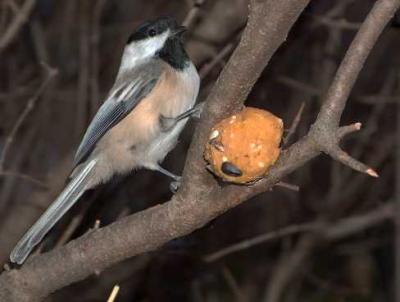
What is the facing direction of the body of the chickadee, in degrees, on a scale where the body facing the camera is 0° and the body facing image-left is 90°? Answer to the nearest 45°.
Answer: approximately 270°
